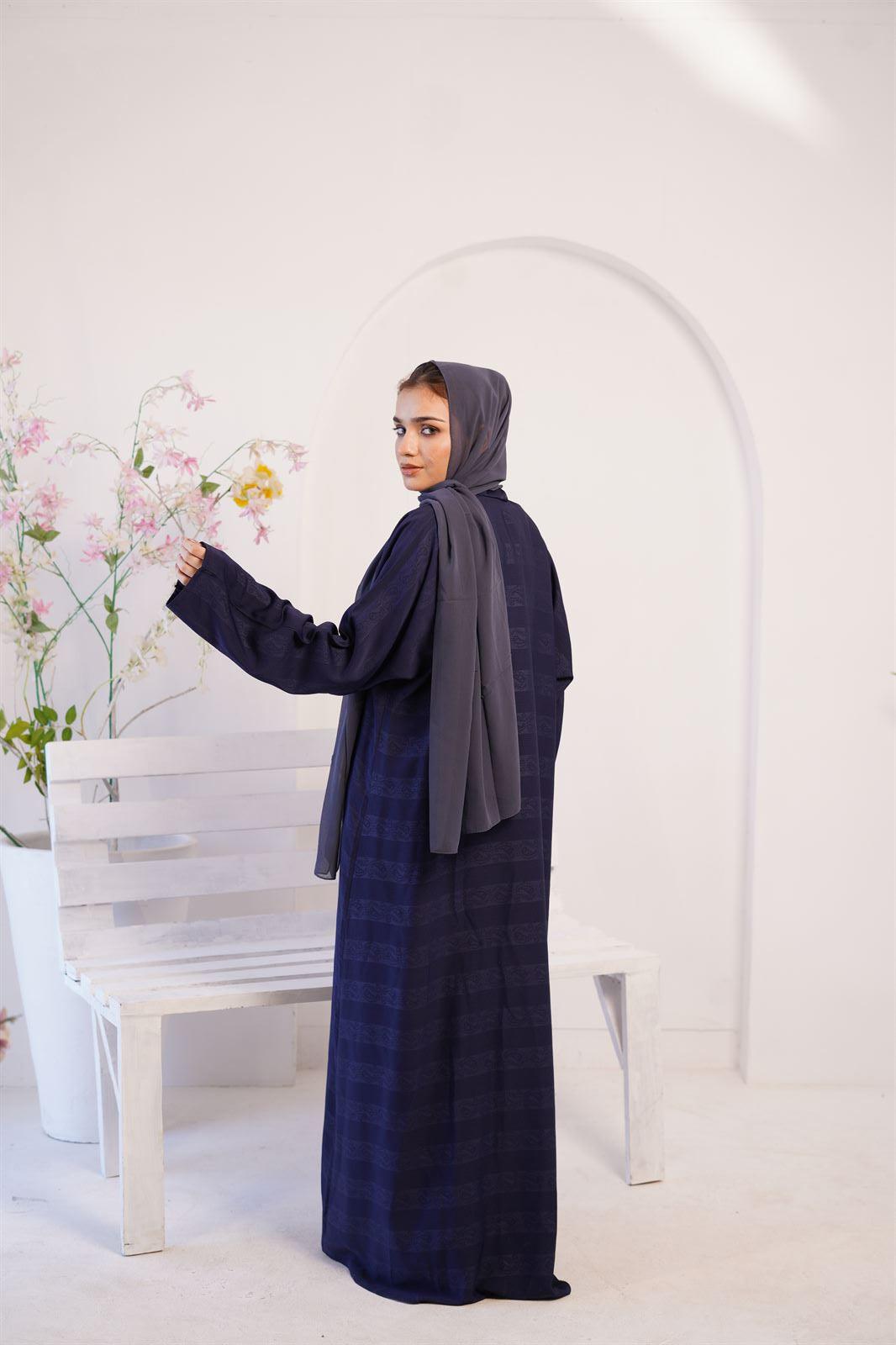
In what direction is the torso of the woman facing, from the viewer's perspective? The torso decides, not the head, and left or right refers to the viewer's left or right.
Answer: facing away from the viewer and to the left of the viewer

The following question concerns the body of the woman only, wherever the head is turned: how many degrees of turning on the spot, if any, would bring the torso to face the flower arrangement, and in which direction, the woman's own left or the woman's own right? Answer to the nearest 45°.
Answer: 0° — they already face it

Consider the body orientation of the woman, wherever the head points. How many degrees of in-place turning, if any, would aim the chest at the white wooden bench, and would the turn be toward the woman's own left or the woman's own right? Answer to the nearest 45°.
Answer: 0° — they already face it

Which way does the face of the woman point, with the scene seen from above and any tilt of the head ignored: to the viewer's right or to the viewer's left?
to the viewer's left

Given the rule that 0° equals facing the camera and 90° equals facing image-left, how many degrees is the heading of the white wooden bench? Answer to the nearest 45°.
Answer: approximately 315°

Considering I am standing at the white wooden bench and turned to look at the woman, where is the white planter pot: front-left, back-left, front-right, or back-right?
back-right

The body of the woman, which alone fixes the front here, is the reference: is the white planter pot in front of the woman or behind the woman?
in front

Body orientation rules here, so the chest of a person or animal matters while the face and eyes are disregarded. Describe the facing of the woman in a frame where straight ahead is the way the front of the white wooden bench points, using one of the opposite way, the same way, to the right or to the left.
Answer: the opposite way
